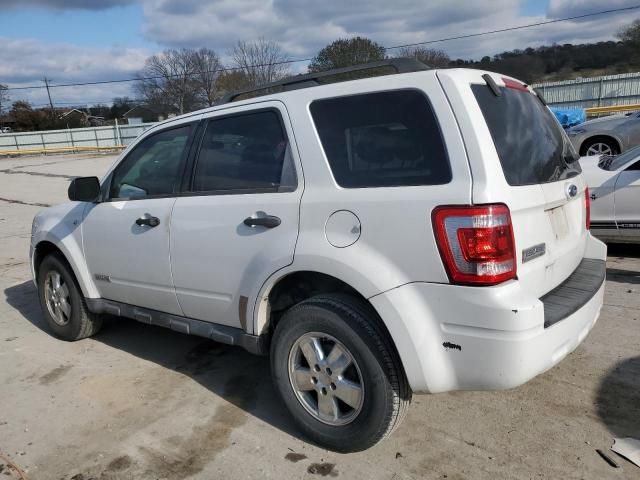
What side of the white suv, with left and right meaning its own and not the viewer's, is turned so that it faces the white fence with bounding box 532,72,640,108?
right

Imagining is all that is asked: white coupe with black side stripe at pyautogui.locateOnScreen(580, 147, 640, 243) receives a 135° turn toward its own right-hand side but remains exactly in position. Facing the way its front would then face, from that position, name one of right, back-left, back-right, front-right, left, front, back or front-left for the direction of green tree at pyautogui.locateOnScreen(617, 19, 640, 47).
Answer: front-left

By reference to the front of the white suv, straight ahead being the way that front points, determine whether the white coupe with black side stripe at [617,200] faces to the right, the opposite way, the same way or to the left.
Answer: the same way

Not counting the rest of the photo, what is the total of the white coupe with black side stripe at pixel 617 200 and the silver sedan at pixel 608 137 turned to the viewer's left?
2

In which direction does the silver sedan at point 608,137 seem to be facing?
to the viewer's left

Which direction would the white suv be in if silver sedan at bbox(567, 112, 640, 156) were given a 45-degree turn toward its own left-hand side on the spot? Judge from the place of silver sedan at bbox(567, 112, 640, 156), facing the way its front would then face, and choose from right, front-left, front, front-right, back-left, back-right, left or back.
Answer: front-left

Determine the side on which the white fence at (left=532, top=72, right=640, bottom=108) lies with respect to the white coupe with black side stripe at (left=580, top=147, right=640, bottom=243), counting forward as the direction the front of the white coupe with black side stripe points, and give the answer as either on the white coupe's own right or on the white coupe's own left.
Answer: on the white coupe's own right

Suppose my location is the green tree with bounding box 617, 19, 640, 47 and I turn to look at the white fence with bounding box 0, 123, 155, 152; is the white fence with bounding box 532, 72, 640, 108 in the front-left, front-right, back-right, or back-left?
front-left

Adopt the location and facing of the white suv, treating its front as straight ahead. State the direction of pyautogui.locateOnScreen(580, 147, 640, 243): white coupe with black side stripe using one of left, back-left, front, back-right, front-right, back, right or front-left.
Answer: right

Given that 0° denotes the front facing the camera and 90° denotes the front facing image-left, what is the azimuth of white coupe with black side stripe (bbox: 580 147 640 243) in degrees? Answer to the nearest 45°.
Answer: approximately 90°

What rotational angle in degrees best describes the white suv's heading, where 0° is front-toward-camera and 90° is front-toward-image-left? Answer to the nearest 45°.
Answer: approximately 135°

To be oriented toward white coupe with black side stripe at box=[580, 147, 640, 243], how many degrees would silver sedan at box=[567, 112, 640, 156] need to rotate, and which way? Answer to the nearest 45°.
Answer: approximately 90° to its left

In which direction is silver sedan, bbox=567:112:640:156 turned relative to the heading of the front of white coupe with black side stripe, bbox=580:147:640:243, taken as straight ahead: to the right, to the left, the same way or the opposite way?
the same way

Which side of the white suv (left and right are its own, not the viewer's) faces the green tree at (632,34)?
right
